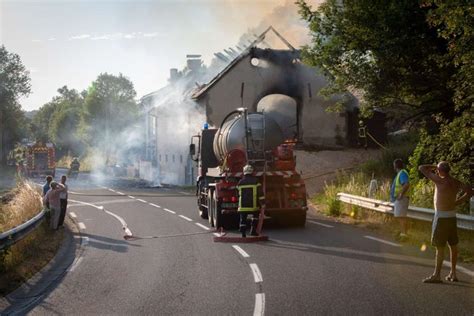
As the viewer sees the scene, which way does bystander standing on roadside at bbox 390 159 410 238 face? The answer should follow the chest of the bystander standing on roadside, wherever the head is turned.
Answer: to the viewer's left

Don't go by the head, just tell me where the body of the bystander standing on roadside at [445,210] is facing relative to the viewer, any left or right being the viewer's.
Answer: facing away from the viewer and to the left of the viewer

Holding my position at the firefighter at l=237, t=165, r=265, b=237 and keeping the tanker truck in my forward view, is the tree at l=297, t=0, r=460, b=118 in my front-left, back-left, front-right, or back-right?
front-right

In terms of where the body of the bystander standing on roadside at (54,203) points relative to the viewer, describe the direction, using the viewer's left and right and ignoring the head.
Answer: facing away from the viewer and to the right of the viewer

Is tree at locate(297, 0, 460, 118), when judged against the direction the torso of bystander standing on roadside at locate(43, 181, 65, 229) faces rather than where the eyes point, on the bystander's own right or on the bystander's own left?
on the bystander's own right

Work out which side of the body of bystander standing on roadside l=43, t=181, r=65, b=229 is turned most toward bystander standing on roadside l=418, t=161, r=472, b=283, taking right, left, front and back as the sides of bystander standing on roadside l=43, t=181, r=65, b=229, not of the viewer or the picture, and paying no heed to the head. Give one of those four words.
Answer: right

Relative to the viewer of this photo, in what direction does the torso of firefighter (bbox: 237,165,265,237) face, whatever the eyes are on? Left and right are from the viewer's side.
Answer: facing away from the viewer

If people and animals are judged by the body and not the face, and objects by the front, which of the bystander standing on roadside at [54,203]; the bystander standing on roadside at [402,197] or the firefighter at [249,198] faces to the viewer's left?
the bystander standing on roadside at [402,197]

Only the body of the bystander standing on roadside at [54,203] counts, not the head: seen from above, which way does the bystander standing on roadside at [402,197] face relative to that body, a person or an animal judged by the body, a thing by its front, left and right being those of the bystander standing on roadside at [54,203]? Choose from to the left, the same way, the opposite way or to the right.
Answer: to the left

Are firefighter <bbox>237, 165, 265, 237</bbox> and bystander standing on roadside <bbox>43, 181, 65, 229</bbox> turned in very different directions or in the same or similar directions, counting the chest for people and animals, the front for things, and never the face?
same or similar directions

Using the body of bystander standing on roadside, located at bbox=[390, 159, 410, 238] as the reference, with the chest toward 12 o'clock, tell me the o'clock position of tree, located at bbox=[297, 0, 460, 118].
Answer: The tree is roughly at 3 o'clock from the bystander standing on roadside.
